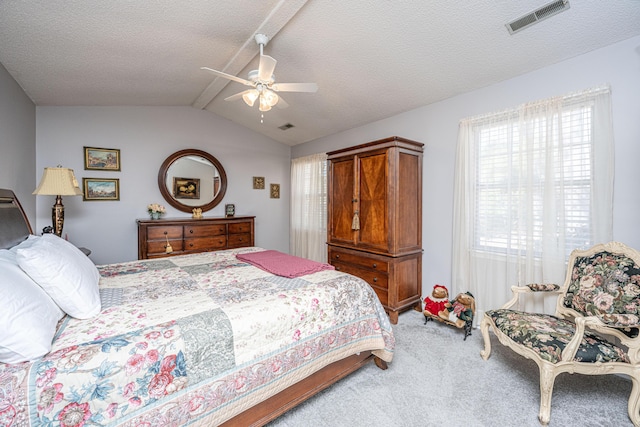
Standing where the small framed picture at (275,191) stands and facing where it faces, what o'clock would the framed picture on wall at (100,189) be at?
The framed picture on wall is roughly at 2 o'clock from the small framed picture.

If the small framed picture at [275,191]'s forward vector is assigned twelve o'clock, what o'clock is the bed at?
The bed is roughly at 12 o'clock from the small framed picture.

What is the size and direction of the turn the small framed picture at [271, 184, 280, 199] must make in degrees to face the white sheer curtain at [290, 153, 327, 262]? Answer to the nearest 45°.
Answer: approximately 45° to its left

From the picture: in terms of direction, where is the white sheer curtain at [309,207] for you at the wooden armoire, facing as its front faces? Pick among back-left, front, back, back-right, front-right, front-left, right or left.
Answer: right

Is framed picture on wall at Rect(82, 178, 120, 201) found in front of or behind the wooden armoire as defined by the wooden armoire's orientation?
in front

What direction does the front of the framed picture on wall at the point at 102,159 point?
toward the camera

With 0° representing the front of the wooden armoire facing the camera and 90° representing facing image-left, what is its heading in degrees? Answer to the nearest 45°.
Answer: approximately 45°

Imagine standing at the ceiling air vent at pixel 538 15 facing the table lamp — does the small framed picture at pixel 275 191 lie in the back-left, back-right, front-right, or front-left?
front-right

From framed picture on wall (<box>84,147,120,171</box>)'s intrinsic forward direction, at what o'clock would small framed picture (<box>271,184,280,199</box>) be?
The small framed picture is roughly at 9 o'clock from the framed picture on wall.

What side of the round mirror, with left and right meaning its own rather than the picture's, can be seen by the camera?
front

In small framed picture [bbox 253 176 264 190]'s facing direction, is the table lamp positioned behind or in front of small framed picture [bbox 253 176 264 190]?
in front

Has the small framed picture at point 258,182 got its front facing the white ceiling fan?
yes

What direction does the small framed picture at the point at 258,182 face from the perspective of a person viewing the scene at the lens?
facing the viewer
